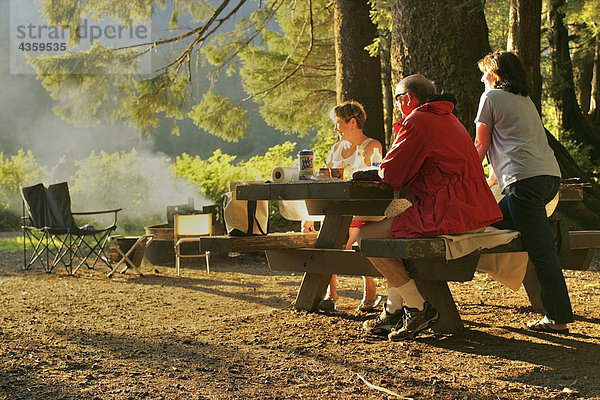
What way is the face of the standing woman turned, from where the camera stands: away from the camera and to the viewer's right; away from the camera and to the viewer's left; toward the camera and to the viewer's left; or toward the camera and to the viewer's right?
away from the camera and to the viewer's left

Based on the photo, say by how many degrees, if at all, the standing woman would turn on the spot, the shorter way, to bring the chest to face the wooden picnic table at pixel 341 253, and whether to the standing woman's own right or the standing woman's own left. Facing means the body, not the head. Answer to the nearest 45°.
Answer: approximately 45° to the standing woman's own left

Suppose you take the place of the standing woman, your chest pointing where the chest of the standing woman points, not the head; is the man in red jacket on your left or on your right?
on your left

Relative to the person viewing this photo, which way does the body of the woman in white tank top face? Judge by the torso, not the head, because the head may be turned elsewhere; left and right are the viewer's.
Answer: facing the viewer and to the left of the viewer

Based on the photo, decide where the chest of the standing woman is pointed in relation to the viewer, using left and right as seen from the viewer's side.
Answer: facing away from the viewer and to the left of the viewer

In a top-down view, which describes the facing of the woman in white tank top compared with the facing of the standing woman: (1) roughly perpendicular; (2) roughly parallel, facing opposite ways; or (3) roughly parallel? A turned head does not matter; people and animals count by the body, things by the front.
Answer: roughly perpendicular

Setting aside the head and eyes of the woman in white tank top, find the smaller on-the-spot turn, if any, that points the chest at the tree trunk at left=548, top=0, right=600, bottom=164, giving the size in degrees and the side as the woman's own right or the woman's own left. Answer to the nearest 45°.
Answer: approximately 180°

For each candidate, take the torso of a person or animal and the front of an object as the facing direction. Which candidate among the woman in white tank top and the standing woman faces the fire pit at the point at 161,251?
the standing woman
